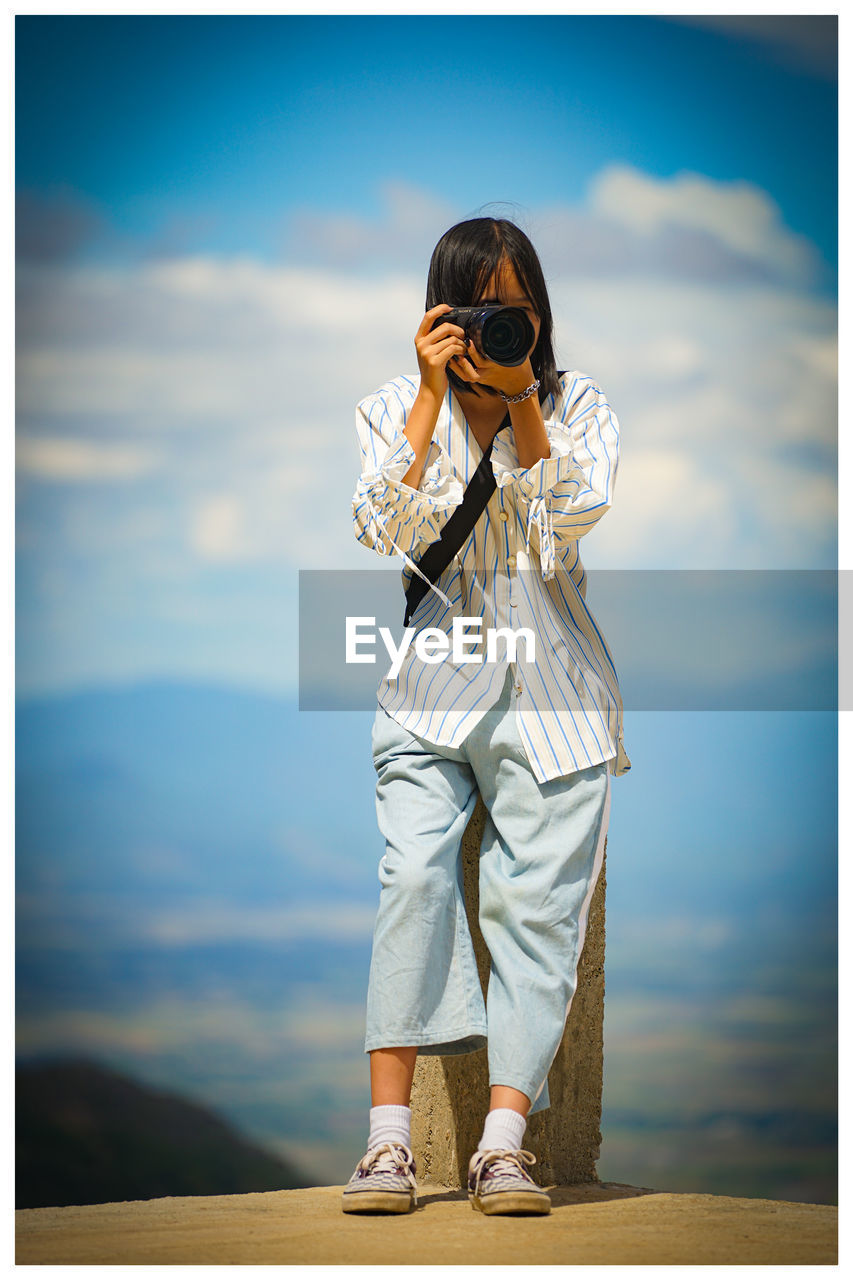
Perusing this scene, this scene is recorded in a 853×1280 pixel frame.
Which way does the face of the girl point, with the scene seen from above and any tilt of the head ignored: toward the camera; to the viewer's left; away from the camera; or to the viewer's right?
toward the camera

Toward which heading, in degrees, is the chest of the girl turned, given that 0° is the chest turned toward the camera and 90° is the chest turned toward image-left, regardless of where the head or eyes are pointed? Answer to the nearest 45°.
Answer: approximately 0°
